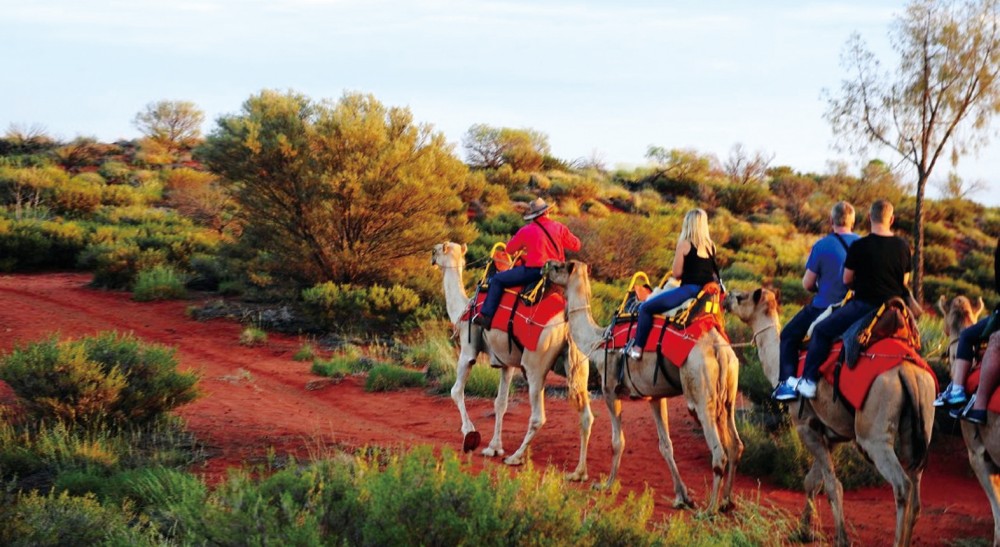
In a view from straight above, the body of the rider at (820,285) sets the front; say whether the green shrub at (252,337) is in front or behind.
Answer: in front

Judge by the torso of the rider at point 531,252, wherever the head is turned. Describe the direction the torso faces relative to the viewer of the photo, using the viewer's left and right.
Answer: facing away from the viewer and to the left of the viewer

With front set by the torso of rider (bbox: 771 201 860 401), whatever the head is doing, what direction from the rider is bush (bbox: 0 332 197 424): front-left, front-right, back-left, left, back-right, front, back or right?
front-left

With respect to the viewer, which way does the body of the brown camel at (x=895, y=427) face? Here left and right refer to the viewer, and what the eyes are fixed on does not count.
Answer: facing away from the viewer and to the left of the viewer

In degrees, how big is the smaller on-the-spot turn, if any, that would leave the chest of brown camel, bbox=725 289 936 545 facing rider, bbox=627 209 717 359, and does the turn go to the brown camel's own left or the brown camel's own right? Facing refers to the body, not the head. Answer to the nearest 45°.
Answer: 0° — it already faces them

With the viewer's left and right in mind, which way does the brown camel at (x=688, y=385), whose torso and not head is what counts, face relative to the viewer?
facing away from the viewer and to the left of the viewer

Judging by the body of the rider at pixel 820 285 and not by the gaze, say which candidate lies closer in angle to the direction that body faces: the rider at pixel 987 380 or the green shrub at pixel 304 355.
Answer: the green shrub

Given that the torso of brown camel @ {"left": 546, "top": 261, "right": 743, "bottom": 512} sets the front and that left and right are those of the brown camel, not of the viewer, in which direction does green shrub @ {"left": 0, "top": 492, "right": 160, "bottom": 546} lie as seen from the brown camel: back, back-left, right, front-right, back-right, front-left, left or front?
left

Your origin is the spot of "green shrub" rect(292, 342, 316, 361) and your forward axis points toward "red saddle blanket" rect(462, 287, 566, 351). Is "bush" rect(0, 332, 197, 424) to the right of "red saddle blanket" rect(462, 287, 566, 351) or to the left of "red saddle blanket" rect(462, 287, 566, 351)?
right

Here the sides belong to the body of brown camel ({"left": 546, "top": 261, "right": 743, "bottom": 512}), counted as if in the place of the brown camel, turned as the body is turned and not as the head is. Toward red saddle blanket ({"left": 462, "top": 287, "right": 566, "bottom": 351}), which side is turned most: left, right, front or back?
front

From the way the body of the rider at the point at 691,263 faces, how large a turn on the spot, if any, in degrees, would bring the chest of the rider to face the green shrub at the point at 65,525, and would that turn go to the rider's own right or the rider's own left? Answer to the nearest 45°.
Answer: approximately 90° to the rider's own left

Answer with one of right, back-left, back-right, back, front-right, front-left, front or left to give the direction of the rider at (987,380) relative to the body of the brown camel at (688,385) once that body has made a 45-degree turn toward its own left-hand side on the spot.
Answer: back-left

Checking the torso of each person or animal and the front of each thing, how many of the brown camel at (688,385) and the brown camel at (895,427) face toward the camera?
0
